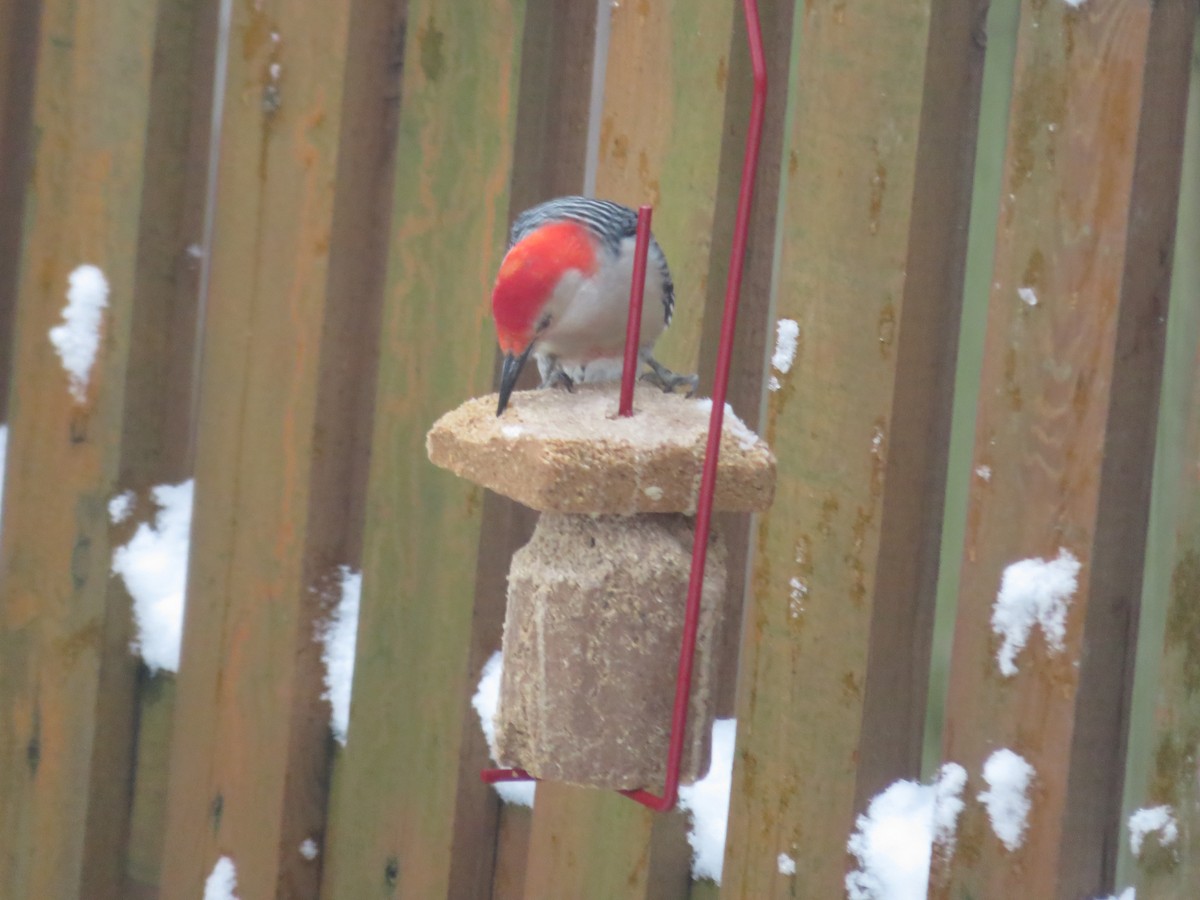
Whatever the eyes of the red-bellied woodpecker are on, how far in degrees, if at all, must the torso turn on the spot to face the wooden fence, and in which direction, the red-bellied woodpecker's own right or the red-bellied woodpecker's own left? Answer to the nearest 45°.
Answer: approximately 135° to the red-bellied woodpecker's own right

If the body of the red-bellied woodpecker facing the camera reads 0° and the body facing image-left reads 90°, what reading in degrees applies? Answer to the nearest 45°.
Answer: approximately 45°
